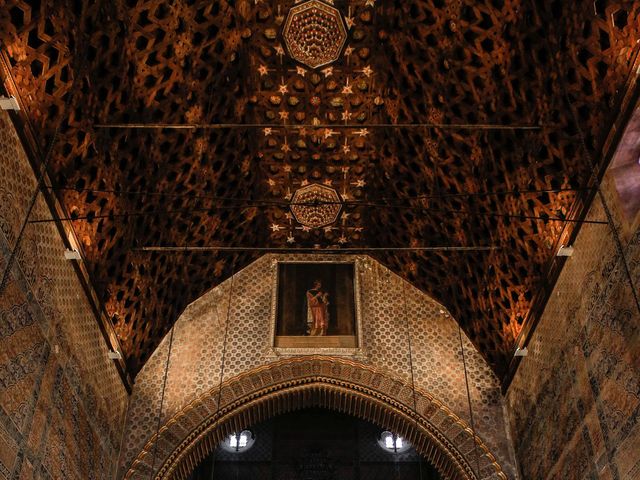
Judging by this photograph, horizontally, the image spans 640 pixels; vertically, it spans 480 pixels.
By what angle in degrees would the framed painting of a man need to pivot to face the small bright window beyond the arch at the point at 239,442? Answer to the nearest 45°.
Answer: approximately 180°

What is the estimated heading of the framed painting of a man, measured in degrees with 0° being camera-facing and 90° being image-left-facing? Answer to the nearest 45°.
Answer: approximately 0°

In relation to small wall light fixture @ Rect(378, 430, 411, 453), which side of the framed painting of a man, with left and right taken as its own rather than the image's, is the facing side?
back

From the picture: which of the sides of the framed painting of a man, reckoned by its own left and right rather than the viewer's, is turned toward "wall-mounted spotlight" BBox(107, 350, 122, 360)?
right

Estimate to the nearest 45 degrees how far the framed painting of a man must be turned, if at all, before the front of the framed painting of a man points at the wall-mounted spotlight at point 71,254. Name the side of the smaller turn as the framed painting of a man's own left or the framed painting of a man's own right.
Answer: approximately 45° to the framed painting of a man's own right

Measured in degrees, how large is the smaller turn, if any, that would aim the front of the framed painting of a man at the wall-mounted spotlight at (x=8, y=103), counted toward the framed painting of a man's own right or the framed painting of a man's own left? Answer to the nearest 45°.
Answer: approximately 45° to the framed painting of a man's own right

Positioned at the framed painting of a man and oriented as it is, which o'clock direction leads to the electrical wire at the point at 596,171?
The electrical wire is roughly at 11 o'clock from the framed painting of a man.

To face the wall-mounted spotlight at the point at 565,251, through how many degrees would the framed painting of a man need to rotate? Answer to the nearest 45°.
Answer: approximately 45° to its left
